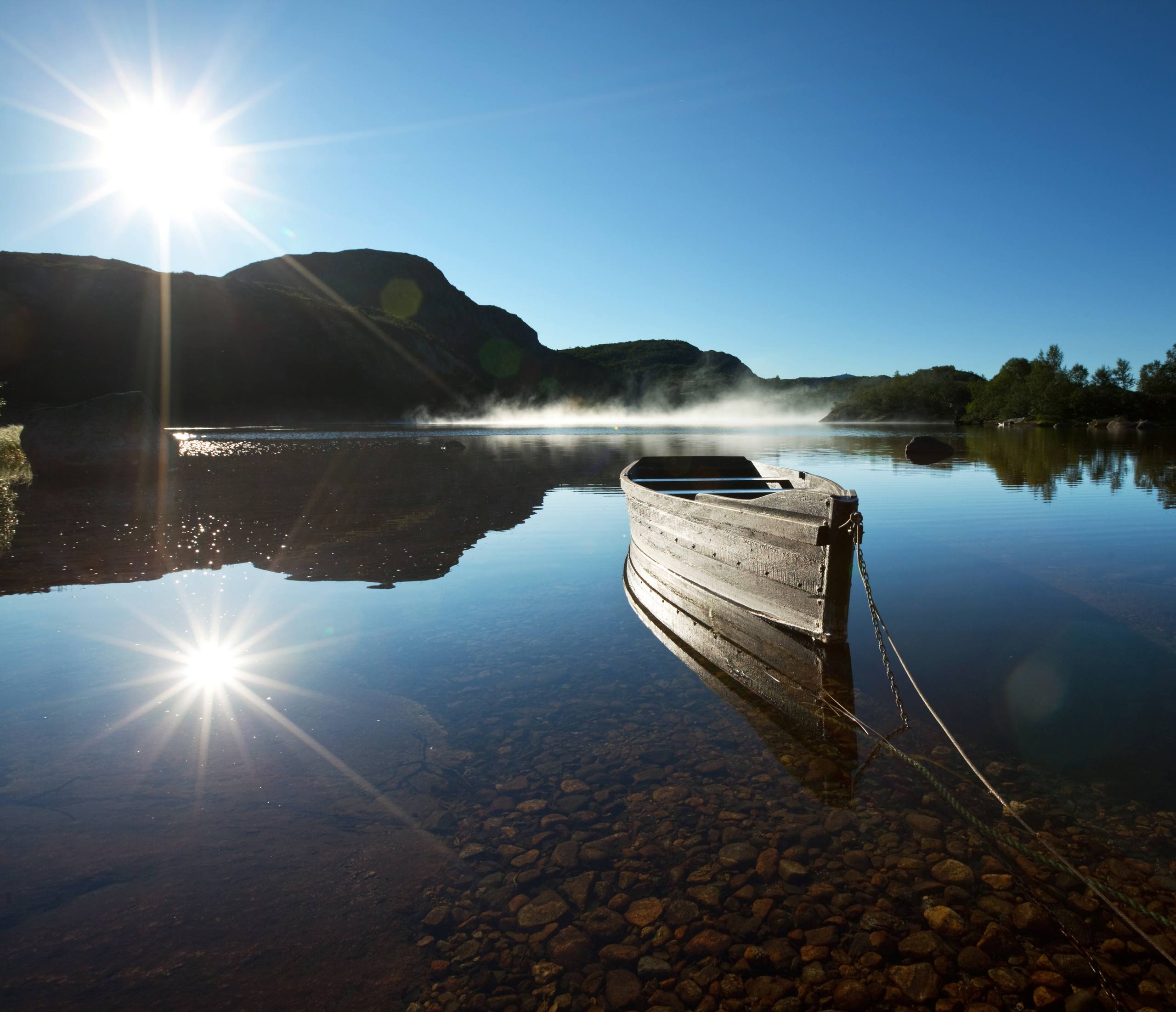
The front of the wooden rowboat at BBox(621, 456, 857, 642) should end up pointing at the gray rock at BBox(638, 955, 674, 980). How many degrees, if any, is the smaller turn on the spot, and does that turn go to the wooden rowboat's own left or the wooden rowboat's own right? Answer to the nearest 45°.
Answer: approximately 45° to the wooden rowboat's own right

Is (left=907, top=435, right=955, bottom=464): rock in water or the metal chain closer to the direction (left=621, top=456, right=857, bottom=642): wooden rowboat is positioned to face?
the metal chain

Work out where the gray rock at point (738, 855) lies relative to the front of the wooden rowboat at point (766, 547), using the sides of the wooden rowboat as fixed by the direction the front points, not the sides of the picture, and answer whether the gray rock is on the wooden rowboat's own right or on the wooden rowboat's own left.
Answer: on the wooden rowboat's own right

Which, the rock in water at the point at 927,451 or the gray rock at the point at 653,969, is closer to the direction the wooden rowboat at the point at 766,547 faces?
the gray rock

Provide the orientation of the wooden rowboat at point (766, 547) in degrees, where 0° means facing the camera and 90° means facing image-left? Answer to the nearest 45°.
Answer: approximately 315°

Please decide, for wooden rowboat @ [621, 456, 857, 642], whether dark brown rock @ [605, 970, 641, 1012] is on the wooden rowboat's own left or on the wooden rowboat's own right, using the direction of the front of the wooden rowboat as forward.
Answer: on the wooden rowboat's own right

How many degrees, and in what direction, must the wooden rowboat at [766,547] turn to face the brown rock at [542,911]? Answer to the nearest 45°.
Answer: approximately 45° to its right
